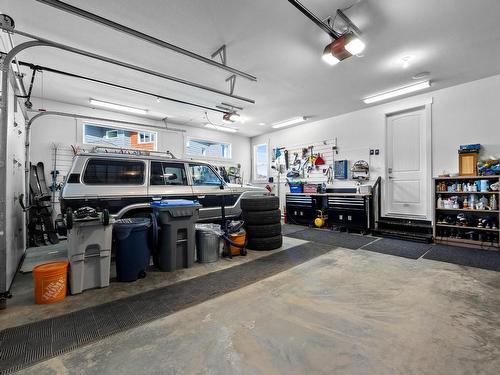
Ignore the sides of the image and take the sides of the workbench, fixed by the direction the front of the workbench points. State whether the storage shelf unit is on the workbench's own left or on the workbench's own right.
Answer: on the workbench's own left

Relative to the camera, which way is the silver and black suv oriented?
to the viewer's right

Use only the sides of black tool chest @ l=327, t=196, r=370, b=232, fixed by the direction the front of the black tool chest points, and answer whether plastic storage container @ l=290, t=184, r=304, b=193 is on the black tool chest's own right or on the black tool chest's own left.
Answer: on the black tool chest's own right

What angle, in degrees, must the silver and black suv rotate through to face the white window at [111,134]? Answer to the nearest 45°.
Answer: approximately 90° to its left

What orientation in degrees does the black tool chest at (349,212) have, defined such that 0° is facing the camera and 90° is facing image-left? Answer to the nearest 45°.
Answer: approximately 45°

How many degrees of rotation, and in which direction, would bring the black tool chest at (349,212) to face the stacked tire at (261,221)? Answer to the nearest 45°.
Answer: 0° — it already faces it

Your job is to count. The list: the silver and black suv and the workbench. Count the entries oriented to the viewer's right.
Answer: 1

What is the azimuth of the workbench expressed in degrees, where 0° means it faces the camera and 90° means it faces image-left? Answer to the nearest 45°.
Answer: approximately 45°
